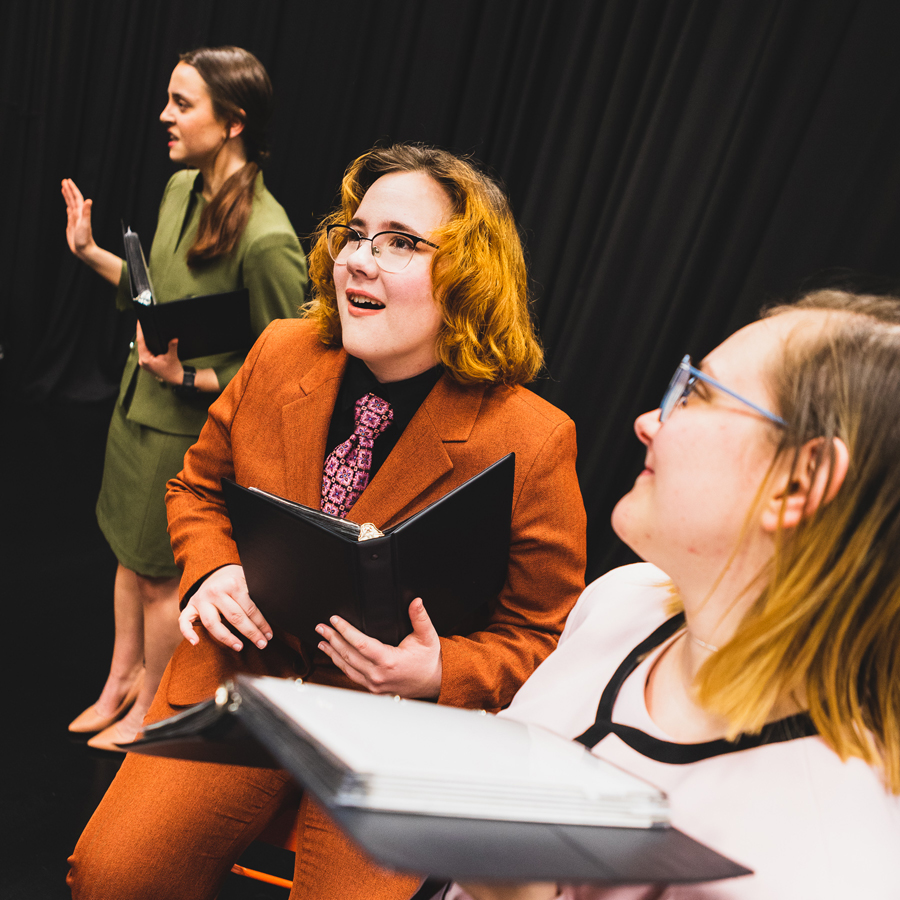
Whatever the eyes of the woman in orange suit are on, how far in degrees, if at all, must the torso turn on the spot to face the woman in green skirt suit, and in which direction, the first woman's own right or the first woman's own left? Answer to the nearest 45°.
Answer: approximately 90° to the first woman's own right

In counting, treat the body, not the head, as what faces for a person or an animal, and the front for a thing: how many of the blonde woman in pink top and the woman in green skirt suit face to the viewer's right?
0

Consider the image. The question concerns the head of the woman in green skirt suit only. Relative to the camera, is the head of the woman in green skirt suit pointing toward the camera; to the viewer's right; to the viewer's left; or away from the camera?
to the viewer's left

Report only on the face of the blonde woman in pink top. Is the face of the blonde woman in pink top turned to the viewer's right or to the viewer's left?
to the viewer's left

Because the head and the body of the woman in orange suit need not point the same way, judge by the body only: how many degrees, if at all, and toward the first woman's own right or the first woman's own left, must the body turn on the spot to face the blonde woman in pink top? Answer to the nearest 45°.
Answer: approximately 90° to the first woman's own left

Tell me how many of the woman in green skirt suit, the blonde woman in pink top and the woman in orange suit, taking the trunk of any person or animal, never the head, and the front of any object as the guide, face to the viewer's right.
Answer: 0

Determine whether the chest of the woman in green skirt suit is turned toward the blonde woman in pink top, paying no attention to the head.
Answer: no

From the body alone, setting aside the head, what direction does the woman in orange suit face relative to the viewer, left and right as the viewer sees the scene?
facing the viewer and to the left of the viewer

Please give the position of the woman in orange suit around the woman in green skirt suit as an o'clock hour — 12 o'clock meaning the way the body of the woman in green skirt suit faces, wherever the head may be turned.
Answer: The woman in orange suit is roughly at 10 o'clock from the woman in green skirt suit.

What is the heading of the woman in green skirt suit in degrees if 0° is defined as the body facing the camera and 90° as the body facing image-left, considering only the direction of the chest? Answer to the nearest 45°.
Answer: approximately 45°
